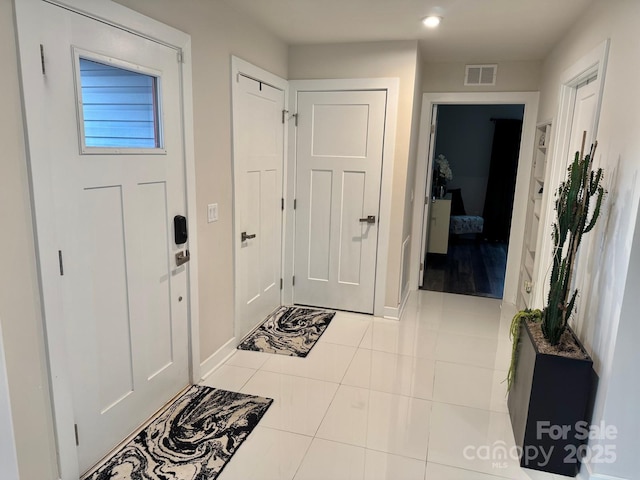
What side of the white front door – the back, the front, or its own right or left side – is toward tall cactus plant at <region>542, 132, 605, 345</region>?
front

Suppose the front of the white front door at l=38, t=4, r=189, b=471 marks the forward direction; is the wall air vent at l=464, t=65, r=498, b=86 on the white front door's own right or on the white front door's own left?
on the white front door's own left

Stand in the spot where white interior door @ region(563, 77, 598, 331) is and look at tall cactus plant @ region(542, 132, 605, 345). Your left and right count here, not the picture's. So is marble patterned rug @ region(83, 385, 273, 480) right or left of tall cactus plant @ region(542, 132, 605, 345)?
right

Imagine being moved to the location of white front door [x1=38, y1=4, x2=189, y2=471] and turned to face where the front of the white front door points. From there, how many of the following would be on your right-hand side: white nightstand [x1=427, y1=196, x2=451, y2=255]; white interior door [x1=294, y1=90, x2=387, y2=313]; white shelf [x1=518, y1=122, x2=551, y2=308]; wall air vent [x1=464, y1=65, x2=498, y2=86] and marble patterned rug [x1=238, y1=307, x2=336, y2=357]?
0

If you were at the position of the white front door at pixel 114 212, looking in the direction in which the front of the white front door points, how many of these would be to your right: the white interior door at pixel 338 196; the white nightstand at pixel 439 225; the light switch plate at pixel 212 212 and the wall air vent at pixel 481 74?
0

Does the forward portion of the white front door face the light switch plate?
no

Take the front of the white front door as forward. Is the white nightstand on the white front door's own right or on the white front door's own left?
on the white front door's own left

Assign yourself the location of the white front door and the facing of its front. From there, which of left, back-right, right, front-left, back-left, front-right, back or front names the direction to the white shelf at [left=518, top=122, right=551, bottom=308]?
front-left

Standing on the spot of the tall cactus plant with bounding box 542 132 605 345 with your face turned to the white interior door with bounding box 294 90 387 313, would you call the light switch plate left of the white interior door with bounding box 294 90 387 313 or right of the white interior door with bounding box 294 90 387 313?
left

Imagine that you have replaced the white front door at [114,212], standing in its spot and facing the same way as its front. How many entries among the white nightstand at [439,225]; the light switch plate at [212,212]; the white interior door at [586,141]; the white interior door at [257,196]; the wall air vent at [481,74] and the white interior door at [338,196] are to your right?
0

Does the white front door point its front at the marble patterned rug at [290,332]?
no

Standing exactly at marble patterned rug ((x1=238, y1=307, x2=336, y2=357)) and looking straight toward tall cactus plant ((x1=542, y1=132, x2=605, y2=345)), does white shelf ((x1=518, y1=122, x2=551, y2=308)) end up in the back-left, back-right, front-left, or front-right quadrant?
front-left

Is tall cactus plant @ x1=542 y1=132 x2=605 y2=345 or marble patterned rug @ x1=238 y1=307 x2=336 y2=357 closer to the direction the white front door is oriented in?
the tall cactus plant

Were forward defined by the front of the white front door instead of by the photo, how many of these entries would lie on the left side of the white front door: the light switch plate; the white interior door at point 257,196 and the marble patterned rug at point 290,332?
3

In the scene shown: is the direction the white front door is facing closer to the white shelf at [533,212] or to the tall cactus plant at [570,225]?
the tall cactus plant

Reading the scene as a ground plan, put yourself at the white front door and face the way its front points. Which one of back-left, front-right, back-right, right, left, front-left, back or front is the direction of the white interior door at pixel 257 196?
left

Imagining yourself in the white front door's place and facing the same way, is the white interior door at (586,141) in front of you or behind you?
in front

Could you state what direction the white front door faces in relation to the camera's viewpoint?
facing the viewer and to the right of the viewer

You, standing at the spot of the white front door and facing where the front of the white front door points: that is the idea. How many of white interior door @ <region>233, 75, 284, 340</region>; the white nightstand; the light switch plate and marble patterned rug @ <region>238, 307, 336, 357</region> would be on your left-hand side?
4

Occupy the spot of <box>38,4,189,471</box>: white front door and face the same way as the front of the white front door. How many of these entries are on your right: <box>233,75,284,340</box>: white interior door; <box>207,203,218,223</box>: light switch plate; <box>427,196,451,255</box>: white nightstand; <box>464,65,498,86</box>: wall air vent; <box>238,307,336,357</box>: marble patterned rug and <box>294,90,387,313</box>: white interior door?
0

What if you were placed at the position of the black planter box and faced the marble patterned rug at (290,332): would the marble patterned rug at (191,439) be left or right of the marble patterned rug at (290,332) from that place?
left

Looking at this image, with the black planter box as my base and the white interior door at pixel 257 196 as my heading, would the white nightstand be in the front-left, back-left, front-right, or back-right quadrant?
front-right
